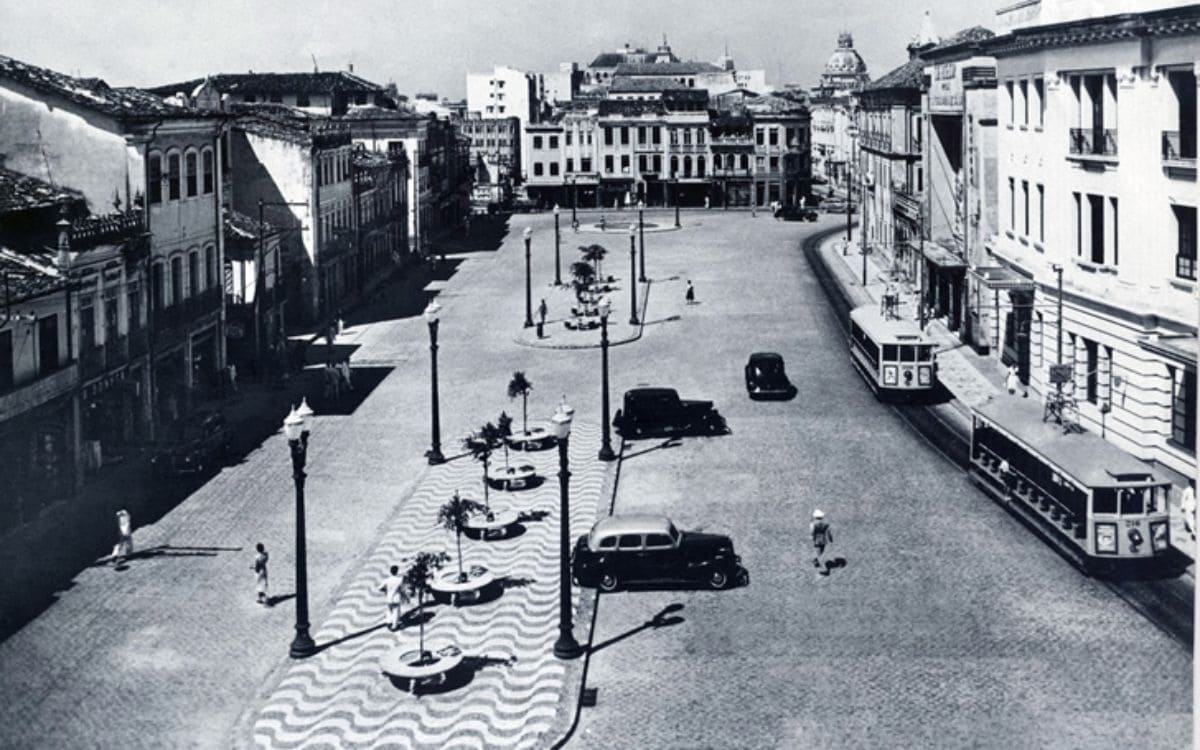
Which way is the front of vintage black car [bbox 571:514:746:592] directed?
to the viewer's right

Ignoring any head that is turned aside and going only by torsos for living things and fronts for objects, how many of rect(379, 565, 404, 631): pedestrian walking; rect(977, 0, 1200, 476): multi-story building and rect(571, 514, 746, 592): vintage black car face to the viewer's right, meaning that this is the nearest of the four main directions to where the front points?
1

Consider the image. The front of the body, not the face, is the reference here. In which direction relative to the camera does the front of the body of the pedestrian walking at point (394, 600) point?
away from the camera

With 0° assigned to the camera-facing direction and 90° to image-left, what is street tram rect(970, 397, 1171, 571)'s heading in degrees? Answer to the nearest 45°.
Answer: approximately 315°

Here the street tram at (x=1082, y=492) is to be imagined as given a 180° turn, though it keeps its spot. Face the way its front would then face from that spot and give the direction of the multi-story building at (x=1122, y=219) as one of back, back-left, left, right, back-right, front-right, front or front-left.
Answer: front-right

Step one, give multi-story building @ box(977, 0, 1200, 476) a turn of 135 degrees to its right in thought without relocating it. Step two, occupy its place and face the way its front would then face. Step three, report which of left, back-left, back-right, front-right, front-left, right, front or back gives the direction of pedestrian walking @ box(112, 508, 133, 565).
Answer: back-left

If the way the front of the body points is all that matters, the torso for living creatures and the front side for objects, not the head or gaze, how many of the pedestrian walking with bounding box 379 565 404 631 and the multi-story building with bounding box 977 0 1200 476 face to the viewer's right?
0

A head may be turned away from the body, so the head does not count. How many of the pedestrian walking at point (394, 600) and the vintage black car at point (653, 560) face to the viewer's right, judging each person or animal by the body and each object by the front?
1

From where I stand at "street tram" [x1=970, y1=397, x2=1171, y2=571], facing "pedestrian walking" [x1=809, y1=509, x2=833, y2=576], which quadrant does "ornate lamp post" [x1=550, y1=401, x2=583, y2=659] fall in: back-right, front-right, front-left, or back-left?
front-left
